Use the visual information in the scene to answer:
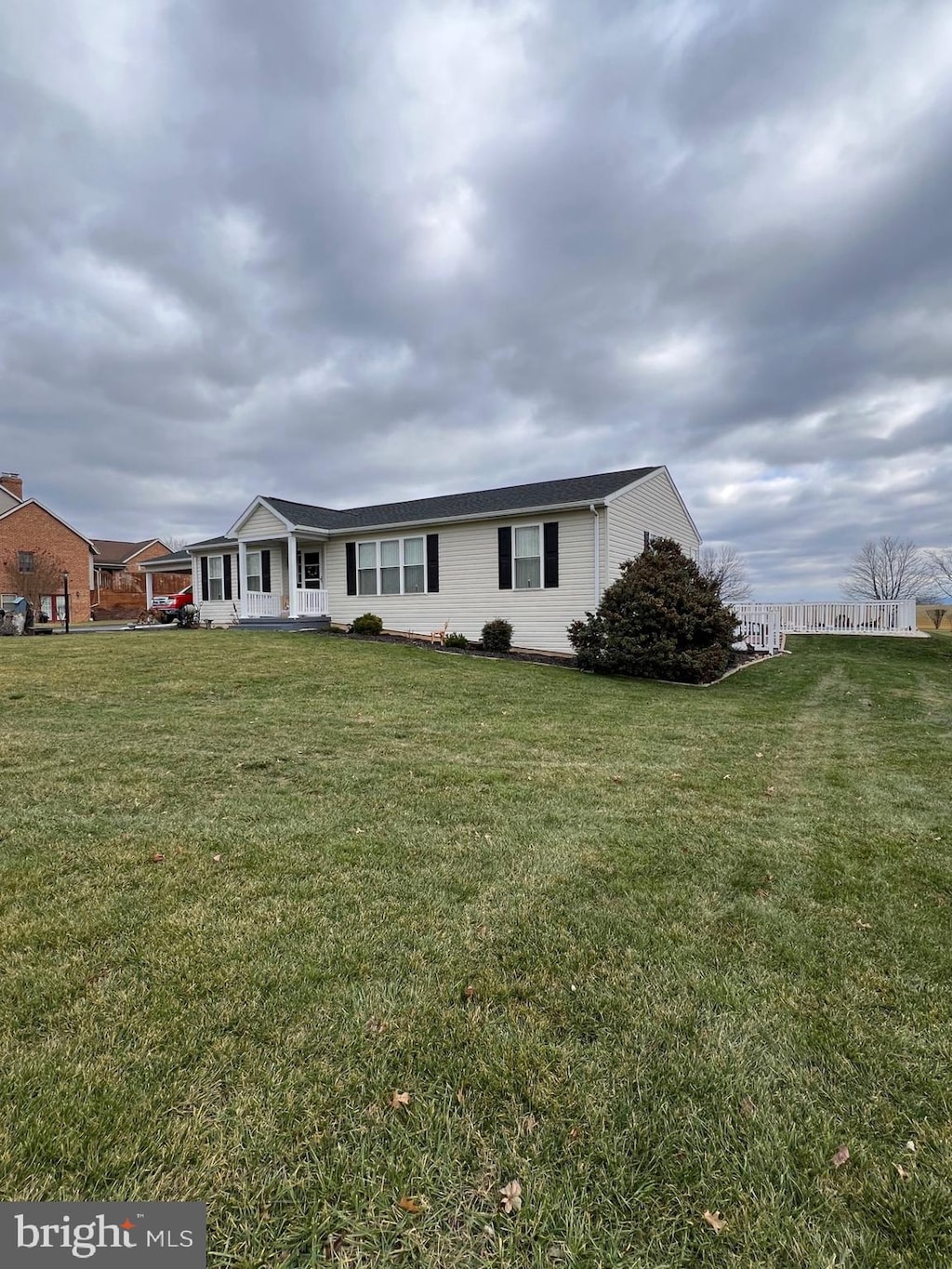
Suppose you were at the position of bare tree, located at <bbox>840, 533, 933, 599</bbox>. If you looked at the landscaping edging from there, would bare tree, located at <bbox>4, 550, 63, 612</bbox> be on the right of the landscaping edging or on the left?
right

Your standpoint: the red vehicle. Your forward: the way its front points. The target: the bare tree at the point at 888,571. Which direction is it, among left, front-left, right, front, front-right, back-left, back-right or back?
back-left

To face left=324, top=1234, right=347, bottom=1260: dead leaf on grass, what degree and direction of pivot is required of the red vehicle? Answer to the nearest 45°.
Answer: approximately 45° to its left

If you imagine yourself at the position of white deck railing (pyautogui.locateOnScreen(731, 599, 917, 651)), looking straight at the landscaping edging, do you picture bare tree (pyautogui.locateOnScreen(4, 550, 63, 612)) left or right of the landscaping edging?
right

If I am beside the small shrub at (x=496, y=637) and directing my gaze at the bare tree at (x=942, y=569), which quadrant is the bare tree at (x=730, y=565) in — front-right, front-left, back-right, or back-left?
front-left

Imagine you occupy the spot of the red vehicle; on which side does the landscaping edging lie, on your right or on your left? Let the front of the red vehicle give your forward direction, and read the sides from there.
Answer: on your left

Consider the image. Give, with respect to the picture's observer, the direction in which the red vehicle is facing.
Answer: facing the viewer and to the left of the viewer

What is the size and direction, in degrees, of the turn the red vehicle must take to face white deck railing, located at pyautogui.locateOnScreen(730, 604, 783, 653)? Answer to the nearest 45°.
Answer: approximately 90° to its left

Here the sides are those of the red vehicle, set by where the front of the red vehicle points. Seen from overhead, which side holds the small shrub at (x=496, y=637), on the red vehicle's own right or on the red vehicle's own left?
on the red vehicle's own left

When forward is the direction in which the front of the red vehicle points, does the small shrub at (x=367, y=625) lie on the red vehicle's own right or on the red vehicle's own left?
on the red vehicle's own left
